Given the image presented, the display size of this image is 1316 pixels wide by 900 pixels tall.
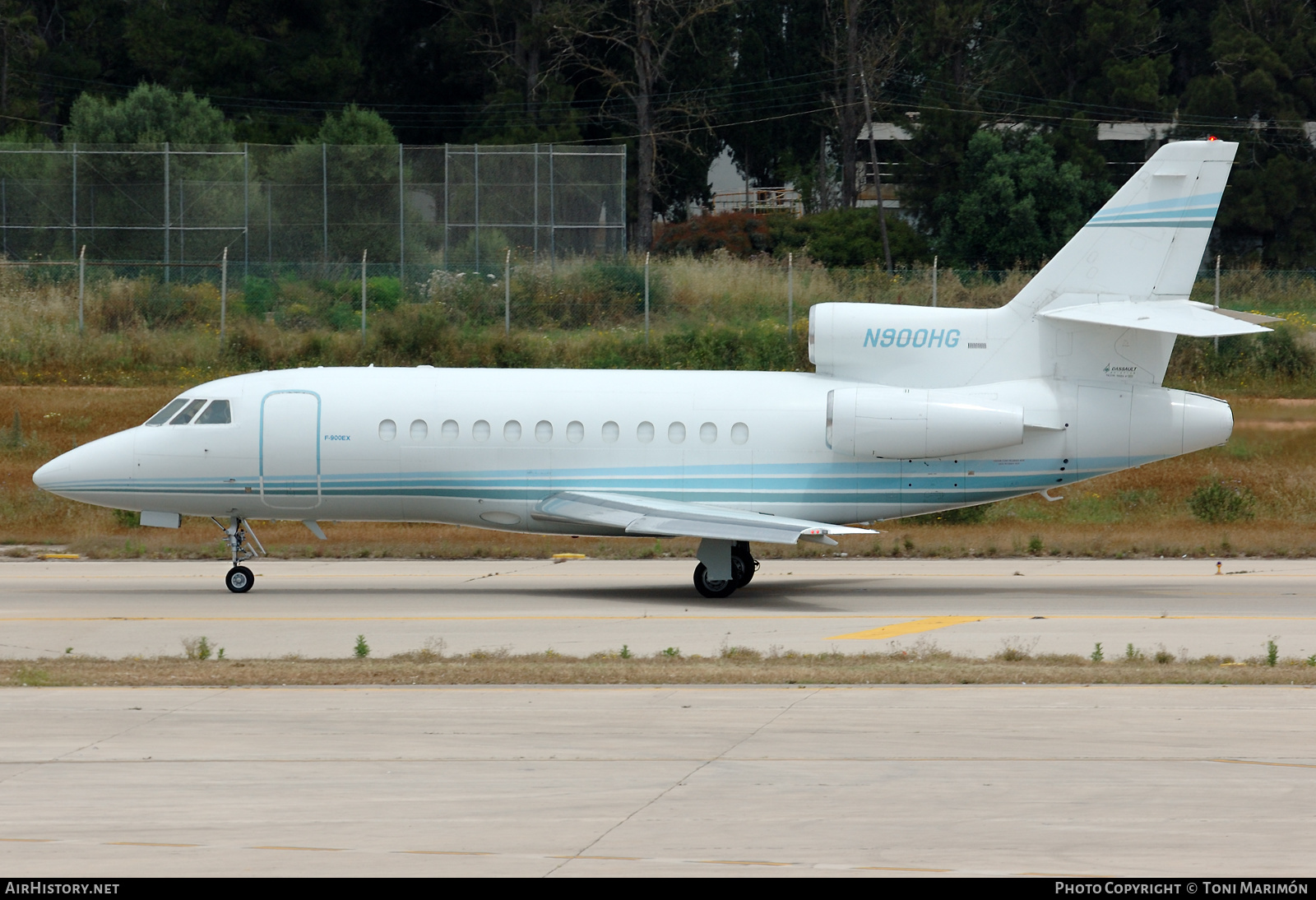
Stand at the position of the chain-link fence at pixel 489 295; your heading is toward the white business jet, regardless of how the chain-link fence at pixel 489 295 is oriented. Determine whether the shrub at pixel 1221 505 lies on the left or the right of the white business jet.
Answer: left

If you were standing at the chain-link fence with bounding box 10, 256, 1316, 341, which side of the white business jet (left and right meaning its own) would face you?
right

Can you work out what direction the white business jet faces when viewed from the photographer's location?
facing to the left of the viewer

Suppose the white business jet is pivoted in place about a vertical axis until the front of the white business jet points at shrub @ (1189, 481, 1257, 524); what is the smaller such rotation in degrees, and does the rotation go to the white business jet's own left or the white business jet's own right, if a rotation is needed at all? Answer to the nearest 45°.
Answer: approximately 135° to the white business jet's own right

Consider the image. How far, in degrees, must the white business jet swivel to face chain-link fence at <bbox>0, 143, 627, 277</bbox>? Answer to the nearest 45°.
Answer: approximately 45° to its right

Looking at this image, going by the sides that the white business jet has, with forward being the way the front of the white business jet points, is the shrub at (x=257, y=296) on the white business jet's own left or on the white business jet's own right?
on the white business jet's own right
